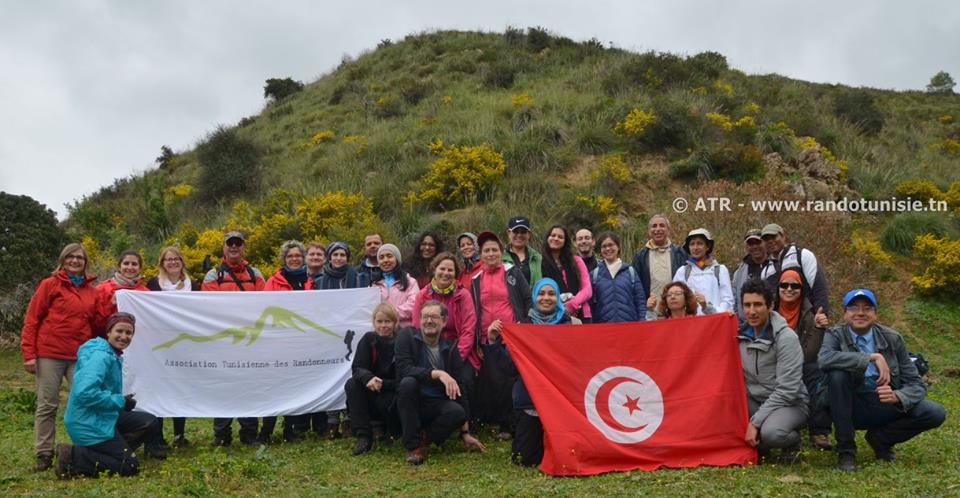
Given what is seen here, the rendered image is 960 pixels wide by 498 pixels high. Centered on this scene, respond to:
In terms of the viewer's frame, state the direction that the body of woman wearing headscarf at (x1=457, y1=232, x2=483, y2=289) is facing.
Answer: toward the camera

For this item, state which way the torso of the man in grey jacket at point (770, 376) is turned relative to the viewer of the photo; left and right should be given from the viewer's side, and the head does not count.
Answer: facing the viewer and to the left of the viewer

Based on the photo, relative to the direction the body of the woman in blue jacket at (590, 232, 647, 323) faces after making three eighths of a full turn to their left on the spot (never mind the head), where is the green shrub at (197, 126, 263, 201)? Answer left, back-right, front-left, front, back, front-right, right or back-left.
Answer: left

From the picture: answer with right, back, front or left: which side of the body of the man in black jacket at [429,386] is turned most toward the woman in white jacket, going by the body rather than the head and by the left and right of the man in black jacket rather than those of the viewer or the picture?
left

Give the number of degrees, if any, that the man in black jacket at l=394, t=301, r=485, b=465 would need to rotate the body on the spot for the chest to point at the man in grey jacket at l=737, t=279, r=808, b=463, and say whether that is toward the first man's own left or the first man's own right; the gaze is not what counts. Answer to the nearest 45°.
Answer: approximately 90° to the first man's own left

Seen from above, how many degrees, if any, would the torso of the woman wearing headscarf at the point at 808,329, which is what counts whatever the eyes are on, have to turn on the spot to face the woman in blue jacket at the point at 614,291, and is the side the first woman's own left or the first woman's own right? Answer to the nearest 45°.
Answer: approximately 90° to the first woman's own right

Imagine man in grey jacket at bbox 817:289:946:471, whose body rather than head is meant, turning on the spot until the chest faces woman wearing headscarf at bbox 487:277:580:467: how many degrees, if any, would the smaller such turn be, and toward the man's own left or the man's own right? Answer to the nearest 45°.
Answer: approximately 90° to the man's own right

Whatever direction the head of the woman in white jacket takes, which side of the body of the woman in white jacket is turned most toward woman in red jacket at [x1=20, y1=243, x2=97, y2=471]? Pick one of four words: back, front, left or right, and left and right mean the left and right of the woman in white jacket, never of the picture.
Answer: right

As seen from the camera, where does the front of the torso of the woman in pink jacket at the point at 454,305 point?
toward the camera

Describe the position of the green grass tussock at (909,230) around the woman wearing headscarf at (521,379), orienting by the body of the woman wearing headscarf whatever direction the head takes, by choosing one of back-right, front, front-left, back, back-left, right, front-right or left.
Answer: back-left

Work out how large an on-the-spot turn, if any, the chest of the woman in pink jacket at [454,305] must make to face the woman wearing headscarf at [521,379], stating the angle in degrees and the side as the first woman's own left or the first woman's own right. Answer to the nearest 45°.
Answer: approximately 45° to the first woman's own left
